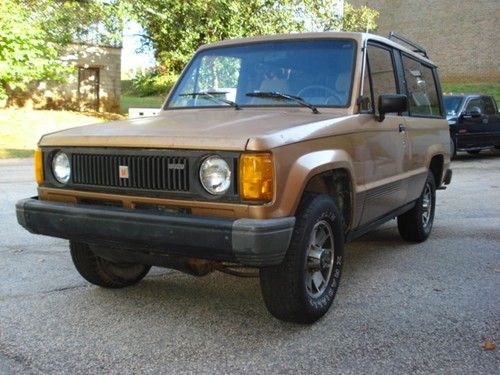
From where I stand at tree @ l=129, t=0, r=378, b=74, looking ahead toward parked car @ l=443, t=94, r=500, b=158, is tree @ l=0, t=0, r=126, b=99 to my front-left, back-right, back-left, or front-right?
back-right

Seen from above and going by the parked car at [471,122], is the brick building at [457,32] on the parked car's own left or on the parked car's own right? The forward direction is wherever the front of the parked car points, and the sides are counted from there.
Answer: on the parked car's own right

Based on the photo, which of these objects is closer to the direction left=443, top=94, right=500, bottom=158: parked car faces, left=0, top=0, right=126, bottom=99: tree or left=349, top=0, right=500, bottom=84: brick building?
the tree

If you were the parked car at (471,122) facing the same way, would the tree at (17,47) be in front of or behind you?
in front

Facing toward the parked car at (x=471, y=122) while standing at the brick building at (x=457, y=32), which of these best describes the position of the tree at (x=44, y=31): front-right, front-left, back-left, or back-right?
front-right

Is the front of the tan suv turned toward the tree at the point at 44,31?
no

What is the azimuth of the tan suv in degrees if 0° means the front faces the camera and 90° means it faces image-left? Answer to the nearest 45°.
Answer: approximately 45°

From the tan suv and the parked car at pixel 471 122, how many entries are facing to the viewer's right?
0

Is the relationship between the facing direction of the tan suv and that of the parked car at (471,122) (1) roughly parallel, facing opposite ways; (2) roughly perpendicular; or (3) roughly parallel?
roughly parallel

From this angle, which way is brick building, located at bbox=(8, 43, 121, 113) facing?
toward the camera

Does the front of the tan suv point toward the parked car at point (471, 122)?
no

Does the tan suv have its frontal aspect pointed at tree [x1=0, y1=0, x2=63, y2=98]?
no

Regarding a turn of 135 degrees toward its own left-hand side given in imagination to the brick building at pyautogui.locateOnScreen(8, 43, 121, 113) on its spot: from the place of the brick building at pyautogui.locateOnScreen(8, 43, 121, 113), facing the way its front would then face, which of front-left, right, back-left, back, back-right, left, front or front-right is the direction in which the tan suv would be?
back-right

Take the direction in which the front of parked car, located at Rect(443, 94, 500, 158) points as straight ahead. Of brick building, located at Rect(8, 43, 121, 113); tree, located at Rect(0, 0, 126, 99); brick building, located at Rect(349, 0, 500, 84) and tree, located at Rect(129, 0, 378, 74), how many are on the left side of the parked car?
0

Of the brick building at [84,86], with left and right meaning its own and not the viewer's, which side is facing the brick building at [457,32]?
left

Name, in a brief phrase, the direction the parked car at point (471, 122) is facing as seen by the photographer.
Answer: facing the viewer and to the left of the viewer
